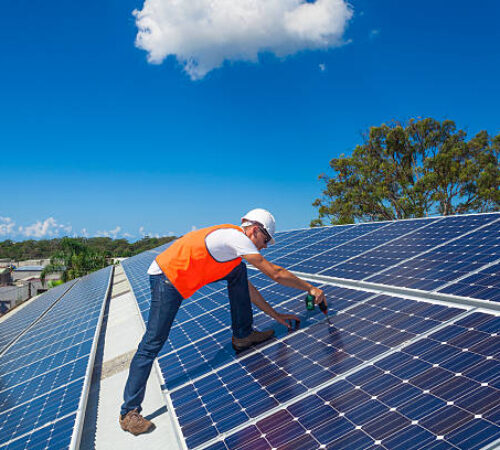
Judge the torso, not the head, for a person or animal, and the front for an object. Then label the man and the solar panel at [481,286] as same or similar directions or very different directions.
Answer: very different directions

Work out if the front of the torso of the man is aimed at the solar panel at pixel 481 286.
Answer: yes

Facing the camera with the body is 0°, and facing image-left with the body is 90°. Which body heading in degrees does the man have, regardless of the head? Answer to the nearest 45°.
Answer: approximately 270°

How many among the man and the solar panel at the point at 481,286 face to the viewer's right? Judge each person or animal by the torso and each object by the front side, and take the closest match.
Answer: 1

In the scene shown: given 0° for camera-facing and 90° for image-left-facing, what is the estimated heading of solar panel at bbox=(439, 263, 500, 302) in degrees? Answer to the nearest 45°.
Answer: approximately 45°

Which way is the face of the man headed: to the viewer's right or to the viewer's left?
to the viewer's right

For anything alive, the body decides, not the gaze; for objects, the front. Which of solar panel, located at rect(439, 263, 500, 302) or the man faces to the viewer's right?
the man

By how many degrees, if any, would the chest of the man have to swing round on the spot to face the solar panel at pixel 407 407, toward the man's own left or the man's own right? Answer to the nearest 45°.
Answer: approximately 45° to the man's own right

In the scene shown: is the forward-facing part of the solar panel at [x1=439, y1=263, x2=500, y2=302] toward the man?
yes
